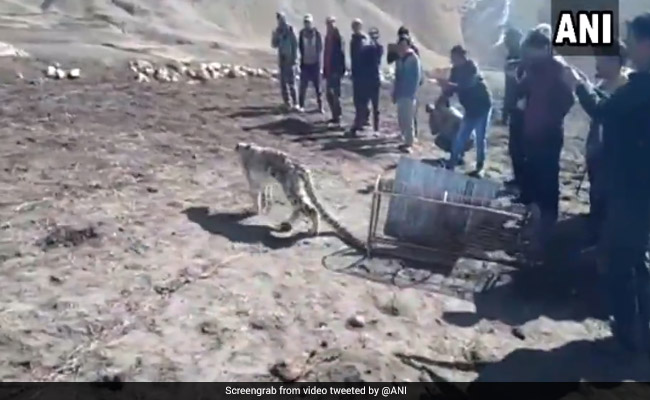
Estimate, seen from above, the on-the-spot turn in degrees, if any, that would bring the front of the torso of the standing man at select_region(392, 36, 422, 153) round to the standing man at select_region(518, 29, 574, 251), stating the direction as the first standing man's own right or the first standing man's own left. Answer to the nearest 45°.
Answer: approximately 45° to the first standing man's own left

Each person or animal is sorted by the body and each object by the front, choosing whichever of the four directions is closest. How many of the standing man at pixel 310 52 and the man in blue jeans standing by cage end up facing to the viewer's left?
1

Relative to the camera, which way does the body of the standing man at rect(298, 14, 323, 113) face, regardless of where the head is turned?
toward the camera

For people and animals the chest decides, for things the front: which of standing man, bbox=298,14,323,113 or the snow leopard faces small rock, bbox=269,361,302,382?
the standing man

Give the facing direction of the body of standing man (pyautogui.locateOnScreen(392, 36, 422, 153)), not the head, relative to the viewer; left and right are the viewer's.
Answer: facing the viewer and to the left of the viewer

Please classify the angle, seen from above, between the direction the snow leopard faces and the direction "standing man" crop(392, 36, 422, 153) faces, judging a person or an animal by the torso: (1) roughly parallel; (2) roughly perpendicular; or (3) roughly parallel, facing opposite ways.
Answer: roughly perpendicular

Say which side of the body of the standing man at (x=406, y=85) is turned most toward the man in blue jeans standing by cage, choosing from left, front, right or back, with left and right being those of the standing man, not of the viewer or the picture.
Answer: left

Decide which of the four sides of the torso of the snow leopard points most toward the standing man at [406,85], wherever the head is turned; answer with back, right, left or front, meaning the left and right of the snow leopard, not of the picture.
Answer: right

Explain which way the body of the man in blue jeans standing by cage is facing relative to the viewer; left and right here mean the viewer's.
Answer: facing to the left of the viewer

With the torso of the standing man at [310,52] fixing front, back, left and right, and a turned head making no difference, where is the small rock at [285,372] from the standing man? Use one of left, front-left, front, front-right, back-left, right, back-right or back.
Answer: front

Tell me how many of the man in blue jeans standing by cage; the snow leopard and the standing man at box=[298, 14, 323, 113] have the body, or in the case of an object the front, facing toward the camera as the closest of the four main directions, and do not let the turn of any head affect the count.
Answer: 1

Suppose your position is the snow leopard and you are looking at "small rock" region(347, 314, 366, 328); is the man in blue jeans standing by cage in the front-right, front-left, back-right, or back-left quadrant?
back-left
